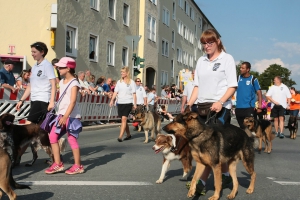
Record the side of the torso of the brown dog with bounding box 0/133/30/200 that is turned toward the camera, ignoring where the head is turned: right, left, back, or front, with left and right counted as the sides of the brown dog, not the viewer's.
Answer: left

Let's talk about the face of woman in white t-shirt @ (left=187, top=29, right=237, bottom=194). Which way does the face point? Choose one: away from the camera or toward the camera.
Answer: toward the camera

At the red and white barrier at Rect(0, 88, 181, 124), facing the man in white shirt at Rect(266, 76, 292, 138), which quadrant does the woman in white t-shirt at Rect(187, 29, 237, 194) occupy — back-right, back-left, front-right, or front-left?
front-right

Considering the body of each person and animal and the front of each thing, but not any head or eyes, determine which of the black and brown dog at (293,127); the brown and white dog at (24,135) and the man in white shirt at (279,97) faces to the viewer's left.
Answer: the brown and white dog

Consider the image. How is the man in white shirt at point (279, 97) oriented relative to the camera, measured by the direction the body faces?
toward the camera

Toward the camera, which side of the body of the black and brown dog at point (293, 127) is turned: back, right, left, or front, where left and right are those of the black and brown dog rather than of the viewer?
front

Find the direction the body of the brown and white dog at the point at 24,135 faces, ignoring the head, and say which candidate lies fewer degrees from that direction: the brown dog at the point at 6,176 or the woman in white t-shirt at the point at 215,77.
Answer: the brown dog

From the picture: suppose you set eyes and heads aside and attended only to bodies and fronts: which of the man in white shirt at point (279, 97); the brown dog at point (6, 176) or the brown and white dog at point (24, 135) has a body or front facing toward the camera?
the man in white shirt

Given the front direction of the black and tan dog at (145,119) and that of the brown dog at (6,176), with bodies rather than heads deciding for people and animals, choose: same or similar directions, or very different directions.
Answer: same or similar directions

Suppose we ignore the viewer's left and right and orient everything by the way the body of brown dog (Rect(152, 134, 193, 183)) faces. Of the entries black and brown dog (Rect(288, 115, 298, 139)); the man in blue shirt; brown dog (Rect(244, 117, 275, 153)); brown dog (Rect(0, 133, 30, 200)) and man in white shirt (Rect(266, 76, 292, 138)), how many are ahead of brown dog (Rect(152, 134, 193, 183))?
1

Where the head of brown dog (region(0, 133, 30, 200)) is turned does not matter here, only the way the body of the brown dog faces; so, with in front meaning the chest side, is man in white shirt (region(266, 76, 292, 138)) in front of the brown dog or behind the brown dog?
behind
